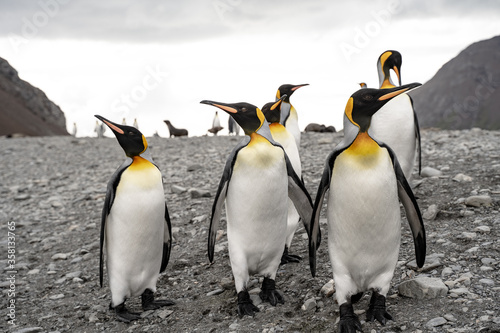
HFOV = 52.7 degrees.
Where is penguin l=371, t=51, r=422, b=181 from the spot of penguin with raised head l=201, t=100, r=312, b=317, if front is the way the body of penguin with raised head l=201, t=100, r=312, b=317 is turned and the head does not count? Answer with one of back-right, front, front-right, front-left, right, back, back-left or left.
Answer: back-left

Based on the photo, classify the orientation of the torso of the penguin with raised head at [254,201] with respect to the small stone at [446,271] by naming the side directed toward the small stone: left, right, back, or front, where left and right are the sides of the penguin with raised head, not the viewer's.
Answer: left

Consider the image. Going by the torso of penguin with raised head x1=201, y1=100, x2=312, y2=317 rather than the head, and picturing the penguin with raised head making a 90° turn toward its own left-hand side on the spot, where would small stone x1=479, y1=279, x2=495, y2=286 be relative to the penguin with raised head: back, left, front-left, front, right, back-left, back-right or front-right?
front

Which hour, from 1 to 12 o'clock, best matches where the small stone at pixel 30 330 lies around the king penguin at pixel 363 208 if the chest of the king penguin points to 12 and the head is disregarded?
The small stone is roughly at 3 o'clock from the king penguin.

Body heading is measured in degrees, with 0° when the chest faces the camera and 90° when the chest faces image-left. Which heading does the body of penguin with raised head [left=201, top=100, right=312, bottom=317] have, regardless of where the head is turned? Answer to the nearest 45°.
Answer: approximately 0°

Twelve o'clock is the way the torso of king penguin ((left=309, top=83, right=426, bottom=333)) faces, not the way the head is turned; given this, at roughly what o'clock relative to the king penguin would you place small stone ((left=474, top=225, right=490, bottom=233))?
The small stone is roughly at 7 o'clock from the king penguin.

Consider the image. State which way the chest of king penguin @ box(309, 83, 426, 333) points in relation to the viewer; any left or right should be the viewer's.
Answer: facing the viewer

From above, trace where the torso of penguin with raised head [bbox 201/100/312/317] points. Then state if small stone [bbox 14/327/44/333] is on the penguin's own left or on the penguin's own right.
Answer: on the penguin's own right

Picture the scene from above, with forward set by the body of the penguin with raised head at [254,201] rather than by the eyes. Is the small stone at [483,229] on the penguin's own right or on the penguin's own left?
on the penguin's own left
